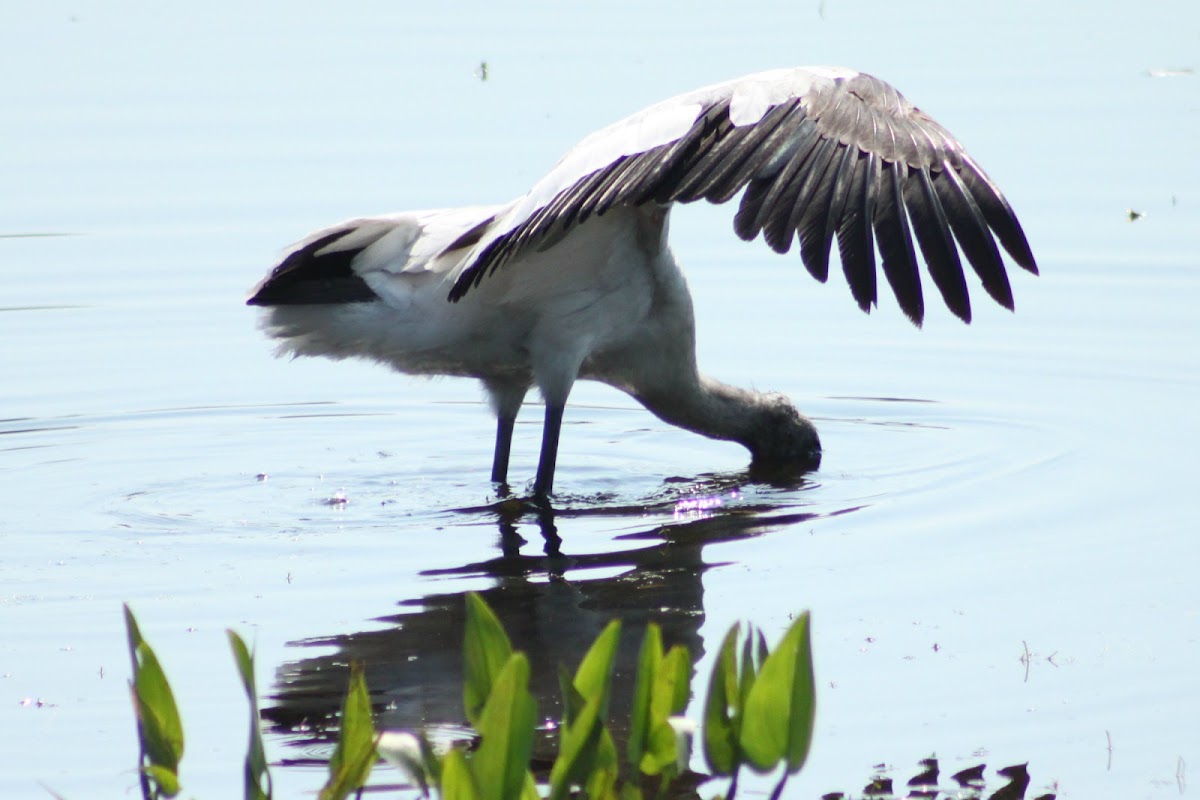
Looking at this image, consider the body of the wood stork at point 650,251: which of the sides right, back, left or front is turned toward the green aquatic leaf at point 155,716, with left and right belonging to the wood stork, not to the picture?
right

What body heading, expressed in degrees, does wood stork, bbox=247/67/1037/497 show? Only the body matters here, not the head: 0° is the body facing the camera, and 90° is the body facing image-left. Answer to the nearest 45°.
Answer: approximately 270°
